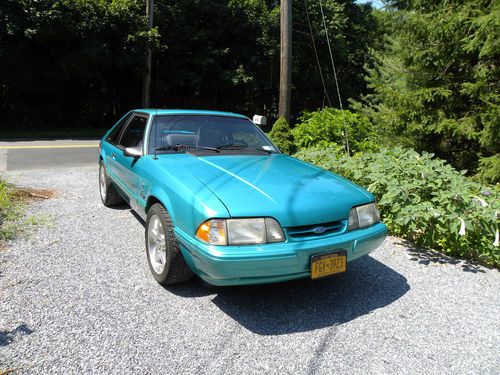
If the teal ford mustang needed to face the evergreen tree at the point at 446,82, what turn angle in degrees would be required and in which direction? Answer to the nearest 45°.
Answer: approximately 90° to its left

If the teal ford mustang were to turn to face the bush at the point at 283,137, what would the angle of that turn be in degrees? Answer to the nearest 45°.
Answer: approximately 135° to its left

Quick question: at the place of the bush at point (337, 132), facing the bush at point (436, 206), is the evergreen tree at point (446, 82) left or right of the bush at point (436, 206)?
left

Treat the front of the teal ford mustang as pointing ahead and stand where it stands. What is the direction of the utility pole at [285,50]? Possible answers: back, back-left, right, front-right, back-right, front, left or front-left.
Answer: back-left

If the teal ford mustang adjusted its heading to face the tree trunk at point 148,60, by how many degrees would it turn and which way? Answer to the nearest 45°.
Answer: approximately 135° to its left

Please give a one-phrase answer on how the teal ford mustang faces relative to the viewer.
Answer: facing the viewer and to the right of the viewer

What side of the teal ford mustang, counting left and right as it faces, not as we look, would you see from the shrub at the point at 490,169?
left

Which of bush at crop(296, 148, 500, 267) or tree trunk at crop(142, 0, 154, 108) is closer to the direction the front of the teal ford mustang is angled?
the bush

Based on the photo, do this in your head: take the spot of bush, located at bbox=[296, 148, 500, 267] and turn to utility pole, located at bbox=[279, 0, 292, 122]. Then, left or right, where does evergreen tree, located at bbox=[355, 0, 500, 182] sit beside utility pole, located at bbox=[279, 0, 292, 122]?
right

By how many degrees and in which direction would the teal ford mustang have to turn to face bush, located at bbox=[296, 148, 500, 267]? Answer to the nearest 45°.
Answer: approximately 90° to its left
